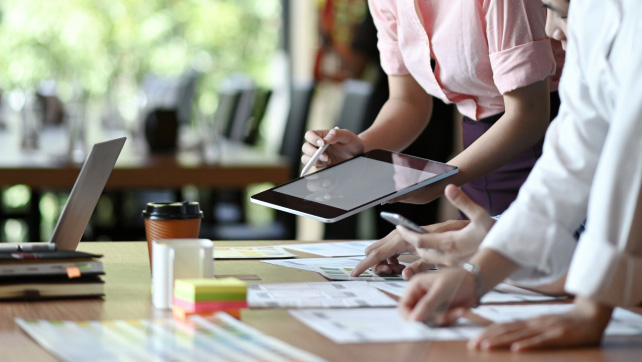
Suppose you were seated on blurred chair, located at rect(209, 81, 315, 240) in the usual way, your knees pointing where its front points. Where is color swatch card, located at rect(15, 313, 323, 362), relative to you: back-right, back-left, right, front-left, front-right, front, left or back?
left

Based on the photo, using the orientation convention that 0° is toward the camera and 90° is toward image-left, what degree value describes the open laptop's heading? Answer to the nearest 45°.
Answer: approximately 90°

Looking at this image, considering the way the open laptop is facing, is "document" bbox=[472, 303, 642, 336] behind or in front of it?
behind

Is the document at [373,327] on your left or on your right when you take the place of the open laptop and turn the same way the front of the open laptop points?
on your left
